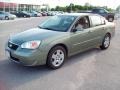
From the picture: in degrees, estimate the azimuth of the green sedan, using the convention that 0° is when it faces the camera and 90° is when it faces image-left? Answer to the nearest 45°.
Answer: approximately 45°
